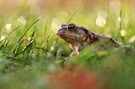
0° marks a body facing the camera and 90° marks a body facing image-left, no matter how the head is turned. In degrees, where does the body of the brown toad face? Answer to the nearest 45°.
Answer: approximately 45°
